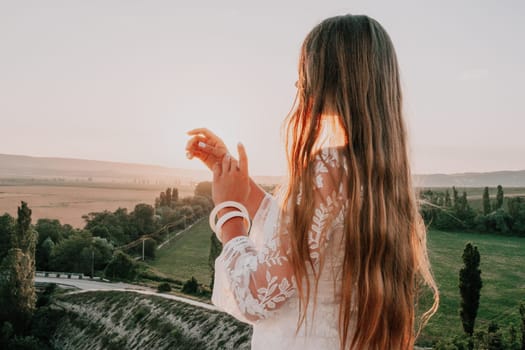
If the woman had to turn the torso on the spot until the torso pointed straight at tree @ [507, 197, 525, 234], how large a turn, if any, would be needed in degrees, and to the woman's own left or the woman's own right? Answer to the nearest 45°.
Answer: approximately 45° to the woman's own right

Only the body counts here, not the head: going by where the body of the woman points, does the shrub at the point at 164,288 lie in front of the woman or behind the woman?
in front

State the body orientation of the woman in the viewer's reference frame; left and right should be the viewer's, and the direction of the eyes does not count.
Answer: facing away from the viewer and to the left of the viewer

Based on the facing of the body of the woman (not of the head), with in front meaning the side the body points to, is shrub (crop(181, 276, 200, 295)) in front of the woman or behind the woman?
in front

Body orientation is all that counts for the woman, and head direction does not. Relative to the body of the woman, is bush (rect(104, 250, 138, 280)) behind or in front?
in front

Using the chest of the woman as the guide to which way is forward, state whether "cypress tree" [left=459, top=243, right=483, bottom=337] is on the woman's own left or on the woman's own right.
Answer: on the woman's own right

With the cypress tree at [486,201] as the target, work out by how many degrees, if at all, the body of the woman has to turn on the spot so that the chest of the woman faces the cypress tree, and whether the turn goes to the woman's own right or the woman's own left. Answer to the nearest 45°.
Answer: approximately 45° to the woman's own right

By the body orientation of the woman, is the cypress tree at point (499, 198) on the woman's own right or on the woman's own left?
on the woman's own right

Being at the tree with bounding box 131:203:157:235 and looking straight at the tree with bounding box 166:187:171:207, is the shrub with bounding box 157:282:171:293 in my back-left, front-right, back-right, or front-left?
back-right
